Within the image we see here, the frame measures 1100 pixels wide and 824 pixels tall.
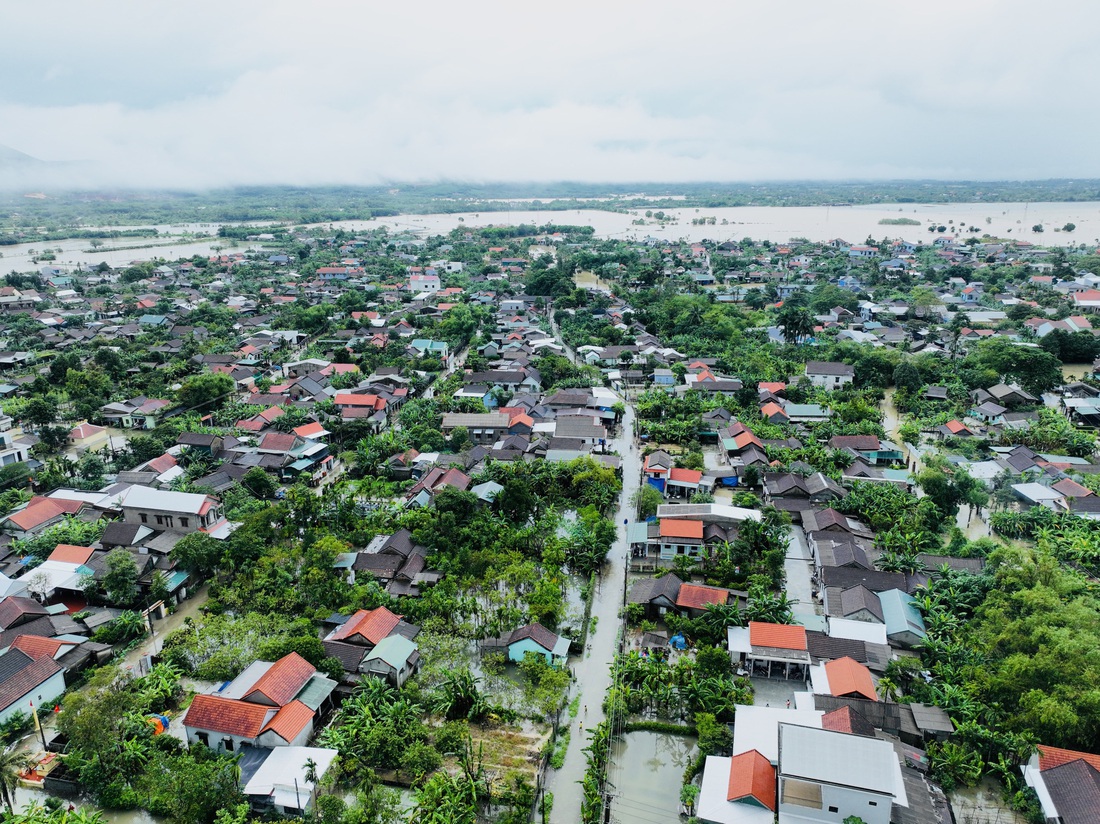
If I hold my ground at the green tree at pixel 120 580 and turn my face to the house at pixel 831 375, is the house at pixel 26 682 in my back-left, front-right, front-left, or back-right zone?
back-right

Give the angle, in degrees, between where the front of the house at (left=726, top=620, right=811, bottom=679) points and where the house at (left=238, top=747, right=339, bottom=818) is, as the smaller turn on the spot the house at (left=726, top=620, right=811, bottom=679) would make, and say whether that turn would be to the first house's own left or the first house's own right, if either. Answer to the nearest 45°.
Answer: approximately 45° to the first house's own right

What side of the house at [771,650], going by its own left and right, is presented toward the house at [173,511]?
right

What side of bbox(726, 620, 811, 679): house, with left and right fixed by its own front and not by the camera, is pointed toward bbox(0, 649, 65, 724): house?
right

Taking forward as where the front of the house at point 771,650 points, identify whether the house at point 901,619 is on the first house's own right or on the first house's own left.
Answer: on the first house's own left

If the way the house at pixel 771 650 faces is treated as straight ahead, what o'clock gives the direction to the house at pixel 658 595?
the house at pixel 658 595 is roughly at 4 o'clock from the house at pixel 771 650.

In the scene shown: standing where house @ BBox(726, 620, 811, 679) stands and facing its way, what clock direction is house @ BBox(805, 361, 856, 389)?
house @ BBox(805, 361, 856, 389) is roughly at 6 o'clock from house @ BBox(726, 620, 811, 679).

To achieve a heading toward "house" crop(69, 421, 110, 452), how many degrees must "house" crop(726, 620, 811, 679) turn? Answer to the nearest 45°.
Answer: approximately 90° to its right

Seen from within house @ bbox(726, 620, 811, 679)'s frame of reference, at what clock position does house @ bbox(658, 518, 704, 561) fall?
house @ bbox(658, 518, 704, 561) is roughly at 5 o'clock from house @ bbox(726, 620, 811, 679).

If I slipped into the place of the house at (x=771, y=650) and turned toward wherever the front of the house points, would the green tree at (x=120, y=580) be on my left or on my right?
on my right

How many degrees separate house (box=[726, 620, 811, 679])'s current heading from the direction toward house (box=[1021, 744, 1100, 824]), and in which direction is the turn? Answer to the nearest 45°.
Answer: approximately 45° to its left

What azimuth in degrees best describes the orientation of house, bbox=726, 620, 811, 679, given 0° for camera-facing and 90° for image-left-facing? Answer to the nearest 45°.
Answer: approximately 0°
